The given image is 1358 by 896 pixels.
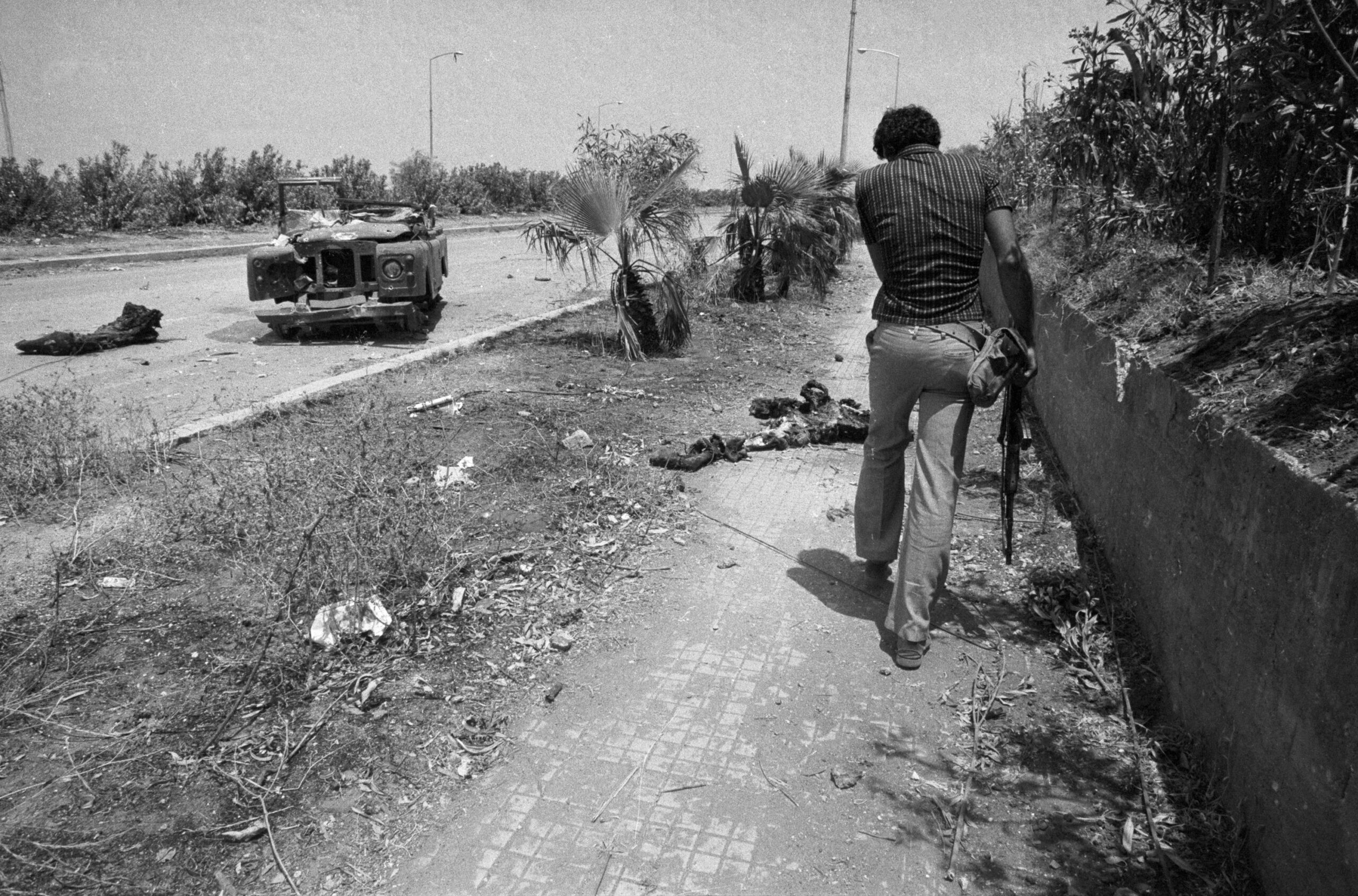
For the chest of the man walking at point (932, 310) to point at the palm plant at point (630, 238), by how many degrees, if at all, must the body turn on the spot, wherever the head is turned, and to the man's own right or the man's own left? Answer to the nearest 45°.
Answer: approximately 45° to the man's own left

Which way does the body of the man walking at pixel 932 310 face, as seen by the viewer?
away from the camera

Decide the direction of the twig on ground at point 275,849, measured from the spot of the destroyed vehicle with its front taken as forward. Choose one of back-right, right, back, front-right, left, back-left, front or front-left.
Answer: front

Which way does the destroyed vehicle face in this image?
toward the camera

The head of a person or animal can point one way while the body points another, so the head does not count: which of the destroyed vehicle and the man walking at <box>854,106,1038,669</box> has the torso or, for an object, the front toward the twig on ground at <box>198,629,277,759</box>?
the destroyed vehicle

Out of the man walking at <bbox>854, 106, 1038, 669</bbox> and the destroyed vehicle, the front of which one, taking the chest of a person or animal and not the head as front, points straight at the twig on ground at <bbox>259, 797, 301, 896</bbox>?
the destroyed vehicle

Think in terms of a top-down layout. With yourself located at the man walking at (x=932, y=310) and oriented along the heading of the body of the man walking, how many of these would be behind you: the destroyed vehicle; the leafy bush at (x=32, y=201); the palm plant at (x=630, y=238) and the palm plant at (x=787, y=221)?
0

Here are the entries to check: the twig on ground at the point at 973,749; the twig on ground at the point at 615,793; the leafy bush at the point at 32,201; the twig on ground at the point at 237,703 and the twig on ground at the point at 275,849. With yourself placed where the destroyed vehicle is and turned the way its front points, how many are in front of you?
4

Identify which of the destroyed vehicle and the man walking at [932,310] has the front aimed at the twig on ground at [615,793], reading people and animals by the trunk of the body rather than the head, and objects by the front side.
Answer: the destroyed vehicle

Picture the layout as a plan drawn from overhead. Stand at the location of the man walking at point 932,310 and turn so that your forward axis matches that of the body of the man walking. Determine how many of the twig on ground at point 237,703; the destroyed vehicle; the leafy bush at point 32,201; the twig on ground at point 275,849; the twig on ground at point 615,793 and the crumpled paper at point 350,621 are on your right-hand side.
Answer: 0

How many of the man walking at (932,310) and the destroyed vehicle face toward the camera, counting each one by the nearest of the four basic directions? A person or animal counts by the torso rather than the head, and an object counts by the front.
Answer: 1

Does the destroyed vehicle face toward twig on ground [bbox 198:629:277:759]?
yes

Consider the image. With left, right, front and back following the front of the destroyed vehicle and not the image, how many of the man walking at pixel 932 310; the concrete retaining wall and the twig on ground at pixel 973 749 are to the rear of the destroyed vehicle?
0

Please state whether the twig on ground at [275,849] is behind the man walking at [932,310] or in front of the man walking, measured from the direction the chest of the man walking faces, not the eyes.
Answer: behind

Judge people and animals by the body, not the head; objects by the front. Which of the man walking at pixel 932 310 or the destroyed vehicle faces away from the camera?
the man walking

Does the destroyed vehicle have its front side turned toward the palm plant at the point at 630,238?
no
